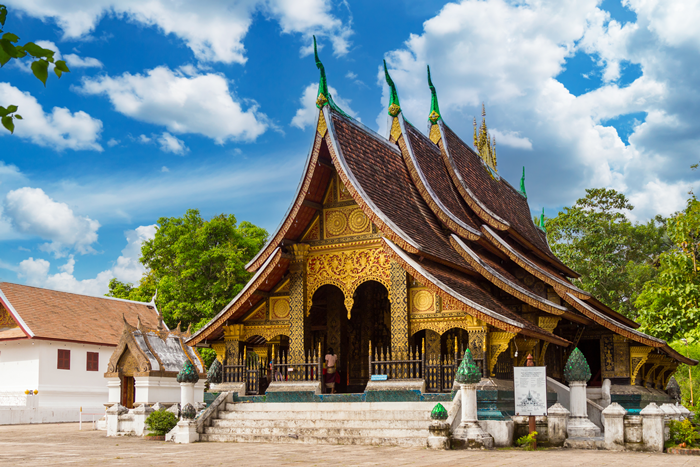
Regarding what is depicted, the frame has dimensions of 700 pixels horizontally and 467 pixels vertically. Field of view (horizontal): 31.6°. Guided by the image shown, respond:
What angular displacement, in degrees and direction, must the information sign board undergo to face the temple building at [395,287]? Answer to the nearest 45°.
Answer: approximately 135° to its right

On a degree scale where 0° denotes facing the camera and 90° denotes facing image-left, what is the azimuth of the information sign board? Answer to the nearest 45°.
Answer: approximately 0°

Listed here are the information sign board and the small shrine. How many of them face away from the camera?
0

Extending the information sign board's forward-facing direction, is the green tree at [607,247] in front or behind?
behind

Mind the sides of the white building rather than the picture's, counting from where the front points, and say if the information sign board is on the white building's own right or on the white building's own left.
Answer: on the white building's own left

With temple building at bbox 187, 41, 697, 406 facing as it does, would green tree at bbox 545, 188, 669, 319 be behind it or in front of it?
behind
